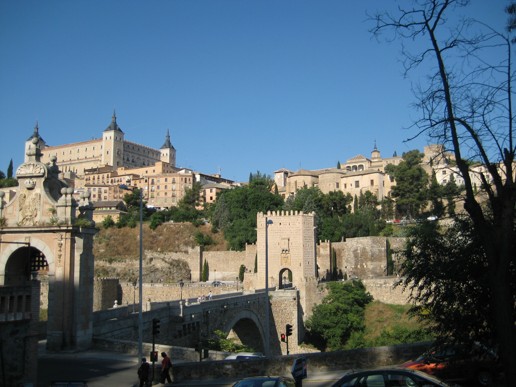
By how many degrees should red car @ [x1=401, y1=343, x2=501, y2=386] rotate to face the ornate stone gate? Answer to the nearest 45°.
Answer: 0° — it already faces it

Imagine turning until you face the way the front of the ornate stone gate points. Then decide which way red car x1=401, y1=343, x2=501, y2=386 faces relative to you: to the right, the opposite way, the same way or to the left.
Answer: to the right

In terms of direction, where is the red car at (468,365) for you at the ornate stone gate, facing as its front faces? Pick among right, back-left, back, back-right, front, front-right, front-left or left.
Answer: left

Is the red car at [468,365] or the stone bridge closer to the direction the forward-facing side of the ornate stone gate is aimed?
the red car

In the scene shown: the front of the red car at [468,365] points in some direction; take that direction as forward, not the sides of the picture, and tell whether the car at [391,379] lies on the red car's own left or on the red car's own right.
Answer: on the red car's own left

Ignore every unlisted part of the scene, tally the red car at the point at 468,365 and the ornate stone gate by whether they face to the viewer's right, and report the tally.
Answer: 0

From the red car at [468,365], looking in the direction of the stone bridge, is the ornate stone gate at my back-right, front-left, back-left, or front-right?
front-left

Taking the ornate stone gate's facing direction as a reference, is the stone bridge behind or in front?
behind

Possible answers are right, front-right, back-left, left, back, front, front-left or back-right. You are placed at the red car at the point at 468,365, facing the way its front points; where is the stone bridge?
front-right

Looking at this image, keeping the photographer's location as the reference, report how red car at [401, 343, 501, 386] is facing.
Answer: facing to the left of the viewer

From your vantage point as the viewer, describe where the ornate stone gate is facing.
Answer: facing the viewer and to the left of the viewer

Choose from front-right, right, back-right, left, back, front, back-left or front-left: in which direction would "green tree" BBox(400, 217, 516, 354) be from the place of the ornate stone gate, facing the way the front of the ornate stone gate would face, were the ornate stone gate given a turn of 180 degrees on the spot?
right
